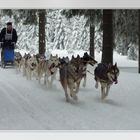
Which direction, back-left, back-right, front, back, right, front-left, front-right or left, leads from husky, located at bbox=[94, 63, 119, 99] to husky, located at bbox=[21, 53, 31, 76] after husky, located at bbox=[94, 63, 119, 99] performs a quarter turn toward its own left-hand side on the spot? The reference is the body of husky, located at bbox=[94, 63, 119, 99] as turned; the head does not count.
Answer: back-left

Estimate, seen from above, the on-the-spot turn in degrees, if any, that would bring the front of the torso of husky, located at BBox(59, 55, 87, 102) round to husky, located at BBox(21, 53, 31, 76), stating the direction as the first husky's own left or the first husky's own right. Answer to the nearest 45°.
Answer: approximately 135° to the first husky's own right

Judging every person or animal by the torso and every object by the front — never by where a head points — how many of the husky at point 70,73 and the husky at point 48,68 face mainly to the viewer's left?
0

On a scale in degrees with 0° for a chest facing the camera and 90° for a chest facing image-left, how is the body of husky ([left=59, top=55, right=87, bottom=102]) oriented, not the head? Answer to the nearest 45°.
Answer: approximately 315°

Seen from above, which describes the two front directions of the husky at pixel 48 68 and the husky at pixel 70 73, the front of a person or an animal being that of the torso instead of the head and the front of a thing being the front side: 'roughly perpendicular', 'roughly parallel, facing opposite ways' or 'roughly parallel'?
roughly parallel

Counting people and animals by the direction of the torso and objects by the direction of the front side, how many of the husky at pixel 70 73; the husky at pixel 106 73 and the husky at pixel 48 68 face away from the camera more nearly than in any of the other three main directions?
0

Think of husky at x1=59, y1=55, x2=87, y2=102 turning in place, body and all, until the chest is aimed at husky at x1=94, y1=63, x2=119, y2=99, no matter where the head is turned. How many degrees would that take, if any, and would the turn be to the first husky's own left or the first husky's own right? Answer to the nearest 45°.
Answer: approximately 45° to the first husky's own left

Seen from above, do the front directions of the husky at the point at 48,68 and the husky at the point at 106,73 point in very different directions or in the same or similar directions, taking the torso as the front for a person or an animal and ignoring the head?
same or similar directions

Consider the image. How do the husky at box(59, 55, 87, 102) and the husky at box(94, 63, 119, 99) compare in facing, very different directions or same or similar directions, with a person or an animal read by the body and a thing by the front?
same or similar directions

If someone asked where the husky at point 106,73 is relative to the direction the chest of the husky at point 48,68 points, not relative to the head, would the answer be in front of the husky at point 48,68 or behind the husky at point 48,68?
in front

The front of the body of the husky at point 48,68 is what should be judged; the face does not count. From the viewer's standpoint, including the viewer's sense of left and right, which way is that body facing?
facing the viewer and to the right of the viewer

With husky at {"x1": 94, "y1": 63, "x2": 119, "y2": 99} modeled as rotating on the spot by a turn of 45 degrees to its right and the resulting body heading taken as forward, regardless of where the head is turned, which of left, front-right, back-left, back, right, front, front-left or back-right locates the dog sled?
right

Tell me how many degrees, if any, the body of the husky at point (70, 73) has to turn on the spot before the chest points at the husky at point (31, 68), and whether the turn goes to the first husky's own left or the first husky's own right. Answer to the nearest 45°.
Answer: approximately 135° to the first husky's own right
